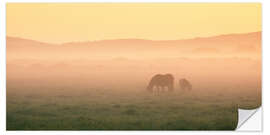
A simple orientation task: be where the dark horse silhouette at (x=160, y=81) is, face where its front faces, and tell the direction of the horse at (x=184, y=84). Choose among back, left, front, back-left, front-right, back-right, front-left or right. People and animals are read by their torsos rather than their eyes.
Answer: back

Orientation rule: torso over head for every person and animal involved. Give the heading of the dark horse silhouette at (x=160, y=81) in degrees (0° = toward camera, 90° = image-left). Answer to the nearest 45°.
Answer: approximately 90°
